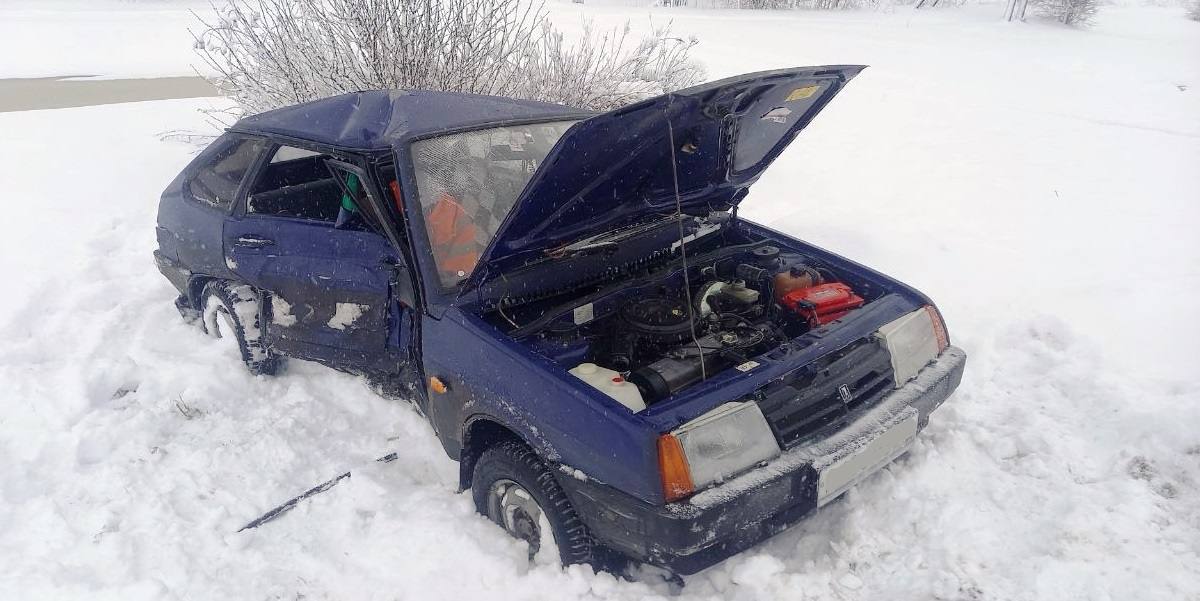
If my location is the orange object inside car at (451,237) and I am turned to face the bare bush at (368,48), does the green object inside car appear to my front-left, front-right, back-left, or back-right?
front-left

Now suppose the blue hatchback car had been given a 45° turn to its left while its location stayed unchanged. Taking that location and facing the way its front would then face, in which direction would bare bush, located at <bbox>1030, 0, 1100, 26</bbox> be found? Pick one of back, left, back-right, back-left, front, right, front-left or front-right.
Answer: front-left

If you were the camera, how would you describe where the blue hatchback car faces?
facing the viewer and to the right of the viewer

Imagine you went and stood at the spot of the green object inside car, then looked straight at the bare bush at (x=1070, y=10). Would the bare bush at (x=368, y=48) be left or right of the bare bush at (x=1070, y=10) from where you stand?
left

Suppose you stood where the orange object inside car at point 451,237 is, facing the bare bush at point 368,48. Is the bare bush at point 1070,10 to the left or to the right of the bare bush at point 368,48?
right

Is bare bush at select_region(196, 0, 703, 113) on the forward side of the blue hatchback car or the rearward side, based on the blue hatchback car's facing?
on the rearward side
